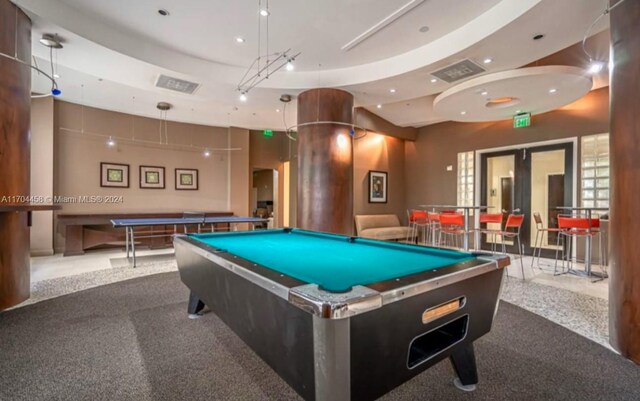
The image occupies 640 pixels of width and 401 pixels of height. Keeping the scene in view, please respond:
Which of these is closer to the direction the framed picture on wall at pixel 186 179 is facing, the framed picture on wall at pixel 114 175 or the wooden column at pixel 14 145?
the wooden column

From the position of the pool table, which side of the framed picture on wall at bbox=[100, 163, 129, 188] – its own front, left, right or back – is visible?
front

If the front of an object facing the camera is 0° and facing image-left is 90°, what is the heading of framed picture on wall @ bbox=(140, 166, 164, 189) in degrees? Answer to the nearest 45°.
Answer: approximately 0°

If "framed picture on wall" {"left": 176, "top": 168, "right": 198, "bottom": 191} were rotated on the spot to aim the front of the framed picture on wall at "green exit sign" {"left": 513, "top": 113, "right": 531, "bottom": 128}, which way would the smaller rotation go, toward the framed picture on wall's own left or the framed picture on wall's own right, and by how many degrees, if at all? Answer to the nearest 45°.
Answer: approximately 45° to the framed picture on wall's own left

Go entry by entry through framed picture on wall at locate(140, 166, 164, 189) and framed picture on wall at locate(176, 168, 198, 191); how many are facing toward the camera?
2

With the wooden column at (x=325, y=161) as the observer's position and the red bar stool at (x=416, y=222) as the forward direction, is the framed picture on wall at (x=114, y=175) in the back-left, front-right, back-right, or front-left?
back-left

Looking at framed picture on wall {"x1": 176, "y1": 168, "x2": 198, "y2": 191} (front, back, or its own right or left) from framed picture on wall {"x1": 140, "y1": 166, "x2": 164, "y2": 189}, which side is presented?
right
